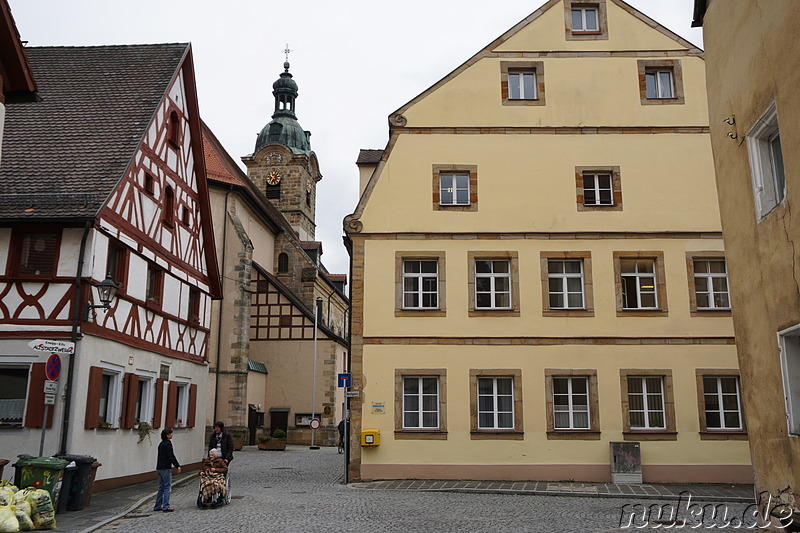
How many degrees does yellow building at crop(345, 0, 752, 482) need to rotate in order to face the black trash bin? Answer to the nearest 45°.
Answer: approximately 45° to its right

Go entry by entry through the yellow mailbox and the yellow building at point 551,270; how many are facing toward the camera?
2

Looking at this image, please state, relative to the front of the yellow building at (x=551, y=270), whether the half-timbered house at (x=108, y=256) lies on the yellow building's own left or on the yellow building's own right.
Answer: on the yellow building's own right

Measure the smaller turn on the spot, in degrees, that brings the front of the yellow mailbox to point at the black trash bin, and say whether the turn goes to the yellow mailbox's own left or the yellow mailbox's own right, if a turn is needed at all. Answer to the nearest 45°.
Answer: approximately 45° to the yellow mailbox's own right

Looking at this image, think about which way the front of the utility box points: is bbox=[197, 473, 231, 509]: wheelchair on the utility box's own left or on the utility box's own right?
on the utility box's own right

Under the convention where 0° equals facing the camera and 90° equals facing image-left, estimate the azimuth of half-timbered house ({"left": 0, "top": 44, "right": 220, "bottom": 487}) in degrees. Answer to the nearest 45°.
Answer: approximately 315°

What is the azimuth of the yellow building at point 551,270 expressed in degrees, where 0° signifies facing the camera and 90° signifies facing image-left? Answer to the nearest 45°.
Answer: approximately 0°

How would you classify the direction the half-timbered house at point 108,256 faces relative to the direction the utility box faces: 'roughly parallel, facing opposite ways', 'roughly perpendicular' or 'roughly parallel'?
roughly perpendicular

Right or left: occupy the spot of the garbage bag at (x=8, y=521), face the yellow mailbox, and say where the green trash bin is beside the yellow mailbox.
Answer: left

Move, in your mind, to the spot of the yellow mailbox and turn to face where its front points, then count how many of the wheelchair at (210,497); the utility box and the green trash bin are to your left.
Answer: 1
